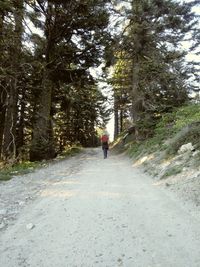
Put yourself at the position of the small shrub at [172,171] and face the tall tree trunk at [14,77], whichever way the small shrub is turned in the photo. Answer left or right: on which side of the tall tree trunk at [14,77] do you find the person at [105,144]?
right

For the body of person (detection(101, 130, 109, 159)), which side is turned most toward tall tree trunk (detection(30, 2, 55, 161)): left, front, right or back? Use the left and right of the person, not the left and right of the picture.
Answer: left

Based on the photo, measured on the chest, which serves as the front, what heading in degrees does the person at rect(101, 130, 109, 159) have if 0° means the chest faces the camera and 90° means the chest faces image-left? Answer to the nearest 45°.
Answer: approximately 180°

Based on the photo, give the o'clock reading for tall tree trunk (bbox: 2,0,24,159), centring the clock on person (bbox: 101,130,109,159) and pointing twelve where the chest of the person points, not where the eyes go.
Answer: The tall tree trunk is roughly at 8 o'clock from the person.
